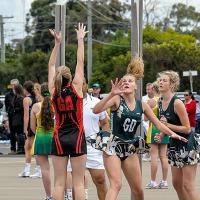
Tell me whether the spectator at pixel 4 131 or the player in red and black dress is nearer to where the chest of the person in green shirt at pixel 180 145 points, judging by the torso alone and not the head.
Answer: the player in red and black dress

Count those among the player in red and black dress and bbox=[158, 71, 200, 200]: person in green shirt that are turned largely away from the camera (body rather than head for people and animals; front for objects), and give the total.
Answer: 1

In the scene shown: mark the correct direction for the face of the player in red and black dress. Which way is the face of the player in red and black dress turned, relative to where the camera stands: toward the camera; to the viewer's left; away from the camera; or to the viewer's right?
away from the camera

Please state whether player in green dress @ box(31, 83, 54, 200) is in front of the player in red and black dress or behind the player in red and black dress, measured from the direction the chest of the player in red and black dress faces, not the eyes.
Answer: in front

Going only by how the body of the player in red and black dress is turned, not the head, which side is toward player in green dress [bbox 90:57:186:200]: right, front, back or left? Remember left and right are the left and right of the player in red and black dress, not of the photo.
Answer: right

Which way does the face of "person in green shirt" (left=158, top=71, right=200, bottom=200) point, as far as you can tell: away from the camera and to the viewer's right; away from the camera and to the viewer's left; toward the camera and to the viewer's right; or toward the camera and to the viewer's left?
toward the camera and to the viewer's left

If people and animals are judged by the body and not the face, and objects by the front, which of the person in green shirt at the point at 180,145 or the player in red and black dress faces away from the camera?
the player in red and black dress

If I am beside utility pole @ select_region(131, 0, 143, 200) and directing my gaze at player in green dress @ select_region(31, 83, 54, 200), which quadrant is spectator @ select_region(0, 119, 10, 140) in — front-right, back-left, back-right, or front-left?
front-right

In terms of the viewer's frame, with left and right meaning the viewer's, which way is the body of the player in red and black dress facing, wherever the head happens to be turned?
facing away from the viewer

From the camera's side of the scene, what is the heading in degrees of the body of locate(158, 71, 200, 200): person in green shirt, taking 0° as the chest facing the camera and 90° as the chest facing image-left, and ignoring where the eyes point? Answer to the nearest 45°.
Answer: approximately 45°
